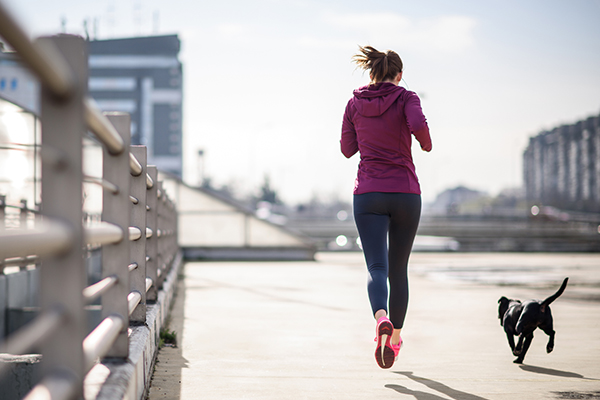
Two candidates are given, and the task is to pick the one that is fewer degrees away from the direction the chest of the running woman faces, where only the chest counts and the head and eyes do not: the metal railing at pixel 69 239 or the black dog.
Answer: the black dog

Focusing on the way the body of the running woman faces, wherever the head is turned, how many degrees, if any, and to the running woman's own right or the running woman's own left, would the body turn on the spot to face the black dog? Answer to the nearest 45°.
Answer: approximately 45° to the running woman's own right

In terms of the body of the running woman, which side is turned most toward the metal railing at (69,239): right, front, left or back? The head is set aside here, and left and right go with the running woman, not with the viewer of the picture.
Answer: left

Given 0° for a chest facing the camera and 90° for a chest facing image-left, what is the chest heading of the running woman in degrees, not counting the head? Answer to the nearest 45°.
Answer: approximately 180°

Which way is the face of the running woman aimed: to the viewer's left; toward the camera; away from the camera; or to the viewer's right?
away from the camera

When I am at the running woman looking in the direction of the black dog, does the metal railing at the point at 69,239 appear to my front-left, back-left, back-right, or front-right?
back-right
